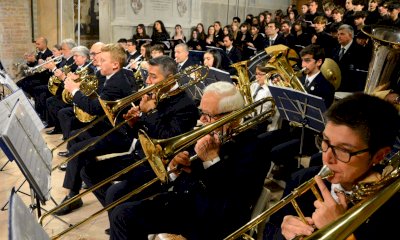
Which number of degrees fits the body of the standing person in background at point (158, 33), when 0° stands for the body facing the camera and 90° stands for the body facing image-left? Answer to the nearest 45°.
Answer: approximately 45°

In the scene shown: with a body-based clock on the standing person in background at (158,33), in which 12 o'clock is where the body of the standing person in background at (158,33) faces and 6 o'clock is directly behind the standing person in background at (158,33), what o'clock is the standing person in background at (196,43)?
the standing person in background at (196,43) is roughly at 8 o'clock from the standing person in background at (158,33).

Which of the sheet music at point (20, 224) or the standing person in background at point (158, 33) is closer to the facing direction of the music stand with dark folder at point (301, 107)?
the standing person in background
